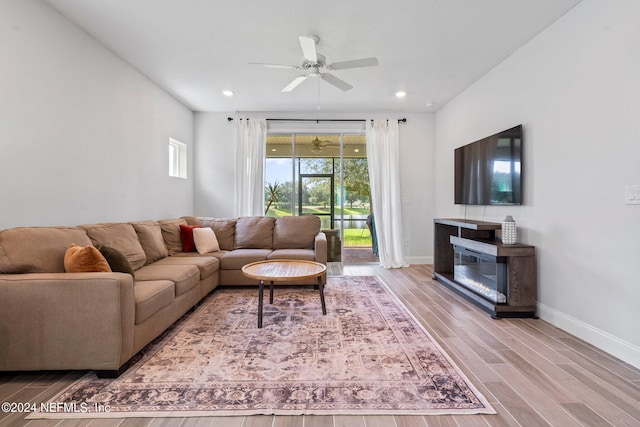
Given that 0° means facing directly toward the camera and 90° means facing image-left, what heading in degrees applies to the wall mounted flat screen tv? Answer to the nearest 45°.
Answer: approximately 45°

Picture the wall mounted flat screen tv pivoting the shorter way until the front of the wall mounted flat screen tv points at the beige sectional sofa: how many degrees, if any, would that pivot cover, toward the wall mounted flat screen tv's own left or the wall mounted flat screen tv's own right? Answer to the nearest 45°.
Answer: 0° — it already faces it

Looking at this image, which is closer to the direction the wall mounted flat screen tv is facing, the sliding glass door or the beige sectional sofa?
the beige sectional sofa

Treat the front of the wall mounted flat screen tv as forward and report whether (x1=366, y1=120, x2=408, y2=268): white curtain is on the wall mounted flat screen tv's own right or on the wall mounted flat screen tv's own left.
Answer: on the wall mounted flat screen tv's own right
